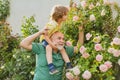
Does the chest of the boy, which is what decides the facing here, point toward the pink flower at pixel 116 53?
yes

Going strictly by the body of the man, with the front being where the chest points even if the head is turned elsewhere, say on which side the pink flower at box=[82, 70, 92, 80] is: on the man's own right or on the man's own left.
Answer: on the man's own left

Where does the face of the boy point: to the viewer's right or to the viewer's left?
to the viewer's right

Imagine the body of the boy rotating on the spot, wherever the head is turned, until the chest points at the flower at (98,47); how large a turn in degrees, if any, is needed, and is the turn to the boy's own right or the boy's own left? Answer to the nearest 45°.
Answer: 0° — they already face it

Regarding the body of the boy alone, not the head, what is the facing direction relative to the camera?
to the viewer's right
